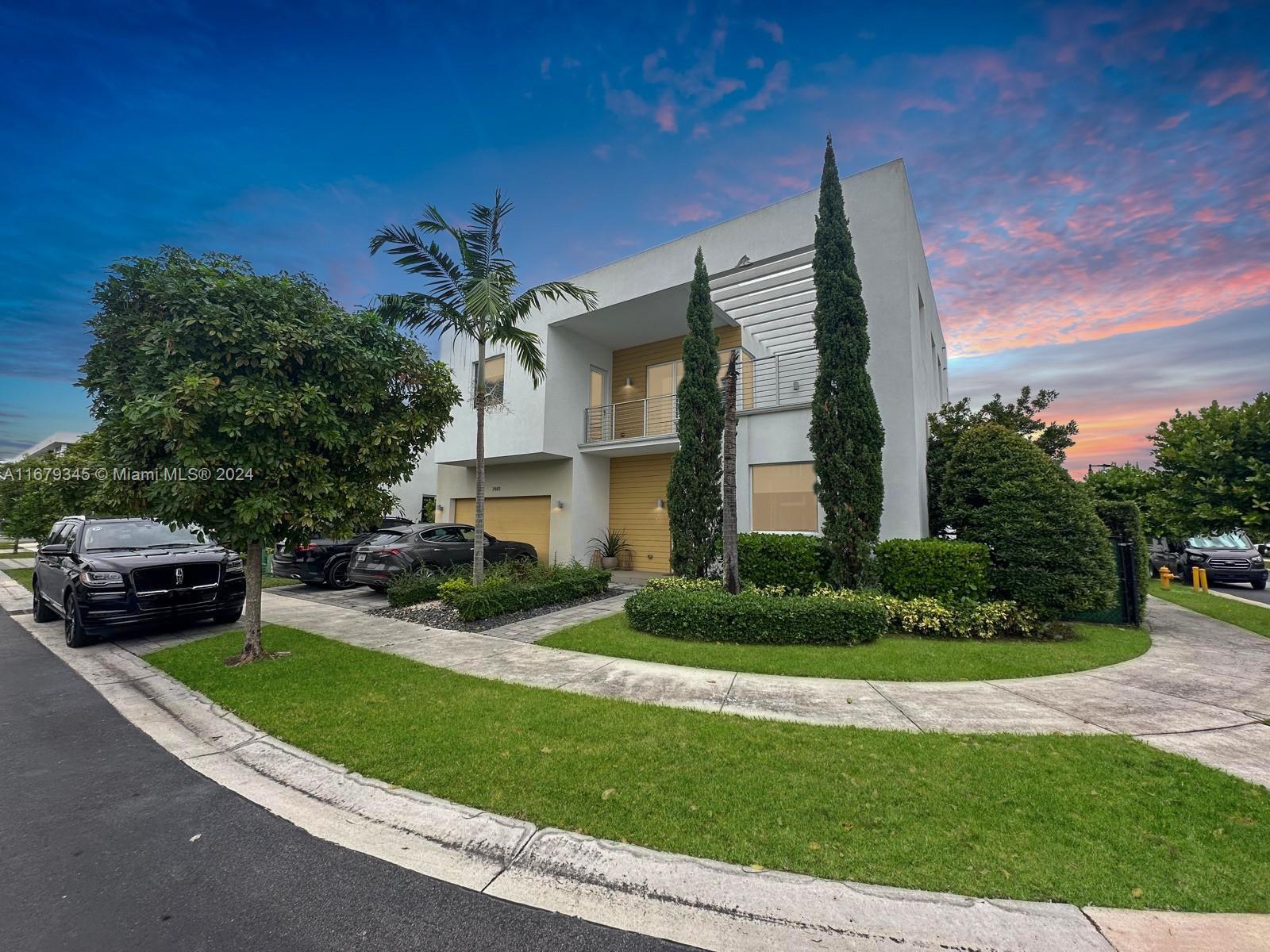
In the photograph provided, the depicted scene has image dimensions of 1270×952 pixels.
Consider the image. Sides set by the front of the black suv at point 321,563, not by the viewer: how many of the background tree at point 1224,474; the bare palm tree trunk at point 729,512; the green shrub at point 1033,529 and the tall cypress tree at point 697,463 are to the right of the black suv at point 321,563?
4

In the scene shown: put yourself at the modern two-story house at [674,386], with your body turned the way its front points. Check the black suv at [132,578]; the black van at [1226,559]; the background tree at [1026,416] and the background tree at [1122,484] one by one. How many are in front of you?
1

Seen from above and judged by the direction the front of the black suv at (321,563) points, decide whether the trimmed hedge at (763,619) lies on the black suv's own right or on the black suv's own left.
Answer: on the black suv's own right

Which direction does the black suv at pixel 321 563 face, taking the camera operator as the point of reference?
facing away from the viewer and to the right of the viewer

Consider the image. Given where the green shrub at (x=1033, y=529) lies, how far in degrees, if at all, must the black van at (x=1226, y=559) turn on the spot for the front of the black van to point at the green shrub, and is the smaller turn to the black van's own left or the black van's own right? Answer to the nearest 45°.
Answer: approximately 45° to the black van's own right

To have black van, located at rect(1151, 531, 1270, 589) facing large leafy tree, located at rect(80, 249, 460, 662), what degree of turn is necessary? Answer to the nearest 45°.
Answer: approximately 45° to its right

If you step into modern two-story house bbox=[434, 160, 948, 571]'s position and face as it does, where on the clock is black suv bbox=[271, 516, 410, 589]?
The black suv is roughly at 1 o'clock from the modern two-story house.

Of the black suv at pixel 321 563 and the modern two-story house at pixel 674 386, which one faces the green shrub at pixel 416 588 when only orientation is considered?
the modern two-story house

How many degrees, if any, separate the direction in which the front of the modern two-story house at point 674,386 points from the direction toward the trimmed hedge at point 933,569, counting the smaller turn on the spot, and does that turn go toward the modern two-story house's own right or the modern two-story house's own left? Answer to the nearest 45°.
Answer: approximately 90° to the modern two-story house's own left

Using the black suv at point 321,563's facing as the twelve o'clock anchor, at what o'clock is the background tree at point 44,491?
The background tree is roughly at 9 o'clock from the black suv.

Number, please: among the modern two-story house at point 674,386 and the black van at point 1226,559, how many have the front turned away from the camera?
0

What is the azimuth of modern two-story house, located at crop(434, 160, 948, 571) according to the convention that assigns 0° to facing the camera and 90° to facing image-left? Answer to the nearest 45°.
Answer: approximately 45°

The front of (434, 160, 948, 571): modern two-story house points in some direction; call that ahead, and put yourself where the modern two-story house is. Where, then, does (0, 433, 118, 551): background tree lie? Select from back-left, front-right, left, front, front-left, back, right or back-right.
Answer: front-right

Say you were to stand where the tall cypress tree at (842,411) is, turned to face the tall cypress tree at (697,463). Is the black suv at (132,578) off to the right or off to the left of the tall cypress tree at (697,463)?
left

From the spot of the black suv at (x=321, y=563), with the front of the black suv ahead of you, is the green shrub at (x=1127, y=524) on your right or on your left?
on your right
